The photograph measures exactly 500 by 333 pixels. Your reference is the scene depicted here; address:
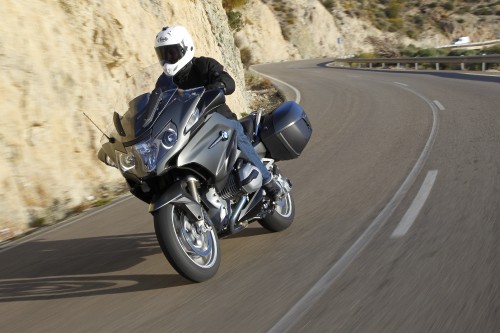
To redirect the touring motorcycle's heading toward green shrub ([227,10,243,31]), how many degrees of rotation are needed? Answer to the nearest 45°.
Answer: approximately 135° to its right

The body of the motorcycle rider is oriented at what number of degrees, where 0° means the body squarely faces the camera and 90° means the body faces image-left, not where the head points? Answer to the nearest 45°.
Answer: approximately 45°

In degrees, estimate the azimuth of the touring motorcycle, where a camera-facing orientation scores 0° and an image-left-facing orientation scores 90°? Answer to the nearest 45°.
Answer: approximately 45°

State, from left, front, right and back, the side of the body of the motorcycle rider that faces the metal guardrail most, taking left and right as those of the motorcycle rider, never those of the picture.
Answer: back
